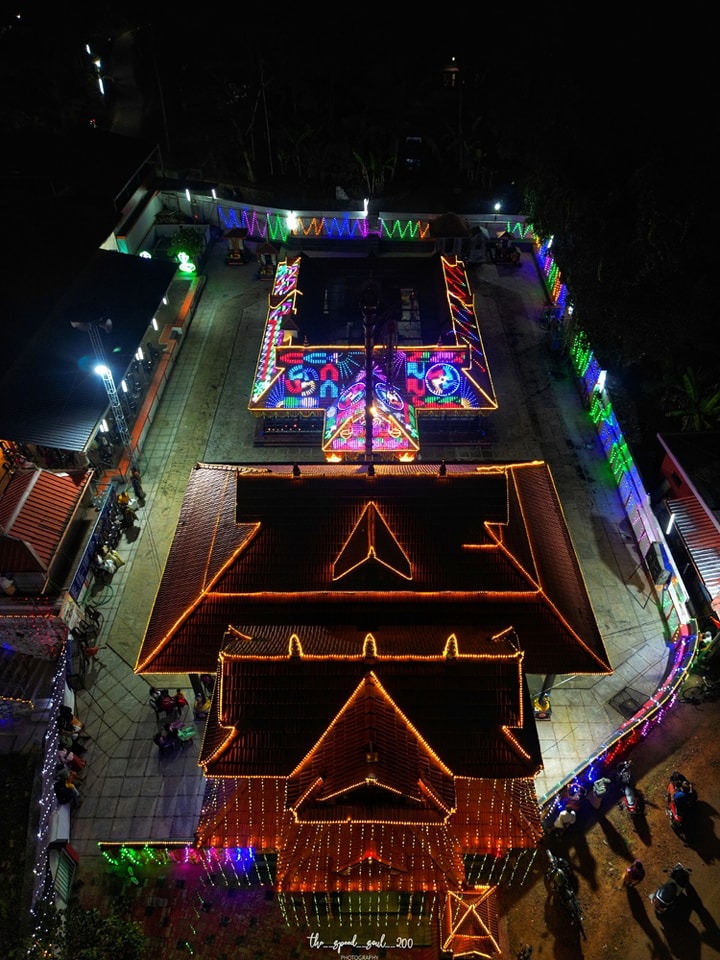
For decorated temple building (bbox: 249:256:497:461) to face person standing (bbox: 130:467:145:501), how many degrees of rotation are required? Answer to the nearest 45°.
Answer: approximately 90° to its right

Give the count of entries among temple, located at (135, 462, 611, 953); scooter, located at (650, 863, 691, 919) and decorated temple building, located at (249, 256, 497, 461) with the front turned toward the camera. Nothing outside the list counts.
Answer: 2
